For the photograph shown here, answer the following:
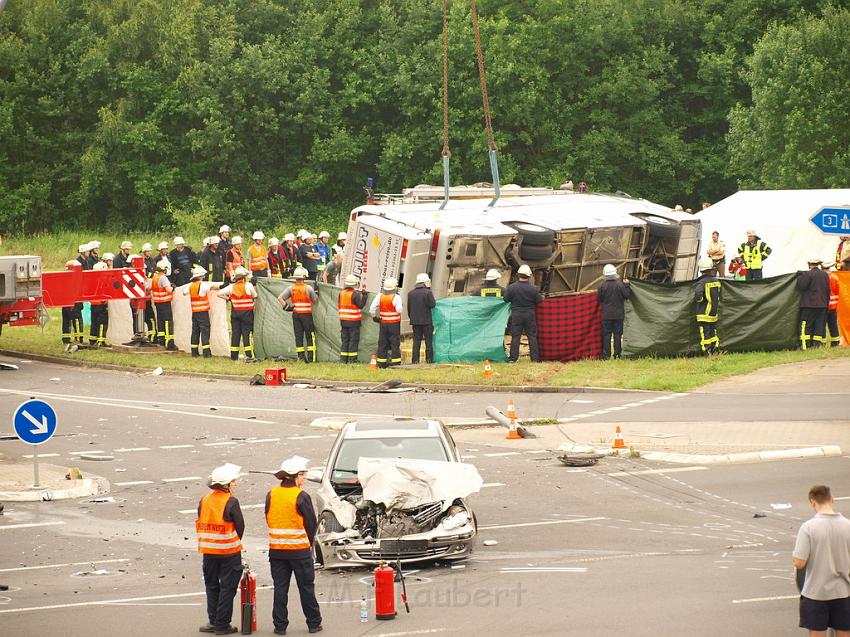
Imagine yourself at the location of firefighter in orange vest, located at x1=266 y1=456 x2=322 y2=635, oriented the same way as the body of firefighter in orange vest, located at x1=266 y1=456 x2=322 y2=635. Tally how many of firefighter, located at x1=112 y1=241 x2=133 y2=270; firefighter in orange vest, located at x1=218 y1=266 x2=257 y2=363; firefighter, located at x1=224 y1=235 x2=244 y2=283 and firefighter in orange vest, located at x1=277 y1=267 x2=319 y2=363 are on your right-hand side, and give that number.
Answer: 0

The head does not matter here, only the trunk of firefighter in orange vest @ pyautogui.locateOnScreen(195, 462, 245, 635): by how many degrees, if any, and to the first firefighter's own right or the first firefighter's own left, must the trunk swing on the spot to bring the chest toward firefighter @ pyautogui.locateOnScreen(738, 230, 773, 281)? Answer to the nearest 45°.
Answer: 0° — they already face them

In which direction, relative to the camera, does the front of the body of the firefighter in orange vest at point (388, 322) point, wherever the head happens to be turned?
away from the camera

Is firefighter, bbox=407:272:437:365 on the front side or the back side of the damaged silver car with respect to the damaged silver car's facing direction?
on the back side

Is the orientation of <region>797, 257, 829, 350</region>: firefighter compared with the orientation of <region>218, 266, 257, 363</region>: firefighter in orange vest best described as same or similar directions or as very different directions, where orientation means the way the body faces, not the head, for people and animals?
same or similar directions

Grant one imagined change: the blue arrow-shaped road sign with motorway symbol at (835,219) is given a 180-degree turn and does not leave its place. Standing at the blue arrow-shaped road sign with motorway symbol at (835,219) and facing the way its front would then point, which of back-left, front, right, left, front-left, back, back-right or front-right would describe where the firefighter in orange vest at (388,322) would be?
front-left

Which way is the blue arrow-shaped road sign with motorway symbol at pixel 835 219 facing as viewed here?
toward the camera

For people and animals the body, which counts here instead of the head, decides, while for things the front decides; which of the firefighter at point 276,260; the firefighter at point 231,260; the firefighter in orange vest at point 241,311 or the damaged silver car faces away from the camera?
the firefighter in orange vest

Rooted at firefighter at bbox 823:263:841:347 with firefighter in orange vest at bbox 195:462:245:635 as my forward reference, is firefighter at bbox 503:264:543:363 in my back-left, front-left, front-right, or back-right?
front-right

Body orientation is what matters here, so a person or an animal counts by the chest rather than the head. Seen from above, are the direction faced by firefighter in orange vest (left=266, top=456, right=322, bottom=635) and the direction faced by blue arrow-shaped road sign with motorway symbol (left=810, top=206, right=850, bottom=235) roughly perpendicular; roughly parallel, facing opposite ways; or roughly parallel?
roughly parallel, facing opposite ways

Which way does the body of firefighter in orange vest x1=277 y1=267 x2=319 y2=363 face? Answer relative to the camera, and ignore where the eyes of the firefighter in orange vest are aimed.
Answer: away from the camera

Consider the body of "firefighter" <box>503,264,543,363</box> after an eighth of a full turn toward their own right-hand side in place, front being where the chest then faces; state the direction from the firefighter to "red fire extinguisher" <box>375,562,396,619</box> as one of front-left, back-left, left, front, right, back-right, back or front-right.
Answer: back-right

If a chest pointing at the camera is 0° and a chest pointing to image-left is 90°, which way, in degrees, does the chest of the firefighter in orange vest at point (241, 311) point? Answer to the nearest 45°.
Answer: approximately 180°

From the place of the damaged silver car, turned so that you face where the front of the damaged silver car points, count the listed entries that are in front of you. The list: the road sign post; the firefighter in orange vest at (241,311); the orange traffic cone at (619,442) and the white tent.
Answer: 0

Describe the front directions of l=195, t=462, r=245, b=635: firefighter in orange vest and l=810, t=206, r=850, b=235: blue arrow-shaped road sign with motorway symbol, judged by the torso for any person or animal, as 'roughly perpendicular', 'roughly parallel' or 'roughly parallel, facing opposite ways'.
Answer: roughly parallel, facing opposite ways
